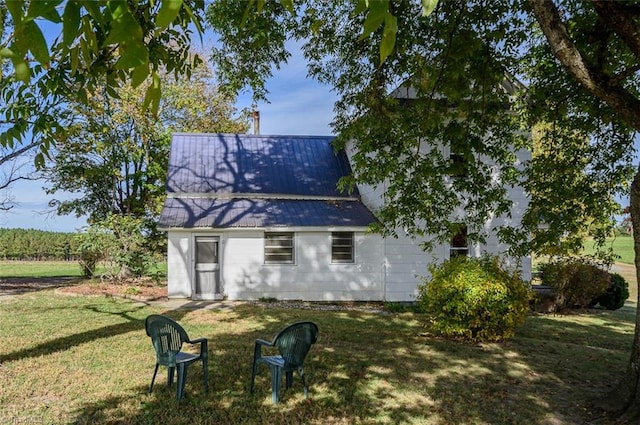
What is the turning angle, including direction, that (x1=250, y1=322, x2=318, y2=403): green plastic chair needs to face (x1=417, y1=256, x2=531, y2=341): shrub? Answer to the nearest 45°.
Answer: approximately 90° to its right

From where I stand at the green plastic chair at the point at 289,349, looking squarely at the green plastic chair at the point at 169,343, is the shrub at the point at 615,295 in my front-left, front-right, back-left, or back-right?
back-right

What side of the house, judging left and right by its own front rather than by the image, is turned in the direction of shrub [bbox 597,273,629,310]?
left

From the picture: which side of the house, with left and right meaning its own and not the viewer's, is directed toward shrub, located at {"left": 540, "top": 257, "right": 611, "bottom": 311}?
left

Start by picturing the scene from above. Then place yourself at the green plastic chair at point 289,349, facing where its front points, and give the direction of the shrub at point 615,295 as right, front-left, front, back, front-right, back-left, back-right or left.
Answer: right

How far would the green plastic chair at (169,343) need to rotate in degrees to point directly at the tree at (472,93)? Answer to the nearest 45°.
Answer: approximately 45° to its right

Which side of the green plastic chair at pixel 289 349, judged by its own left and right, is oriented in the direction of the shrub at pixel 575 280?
right

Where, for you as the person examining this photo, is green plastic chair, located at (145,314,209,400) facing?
facing away from the viewer and to the right of the viewer

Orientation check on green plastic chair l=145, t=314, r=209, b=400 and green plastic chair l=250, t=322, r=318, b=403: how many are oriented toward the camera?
0

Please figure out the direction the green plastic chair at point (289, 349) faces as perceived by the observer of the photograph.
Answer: facing away from the viewer and to the left of the viewer

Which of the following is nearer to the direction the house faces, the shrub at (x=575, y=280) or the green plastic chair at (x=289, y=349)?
the green plastic chair
